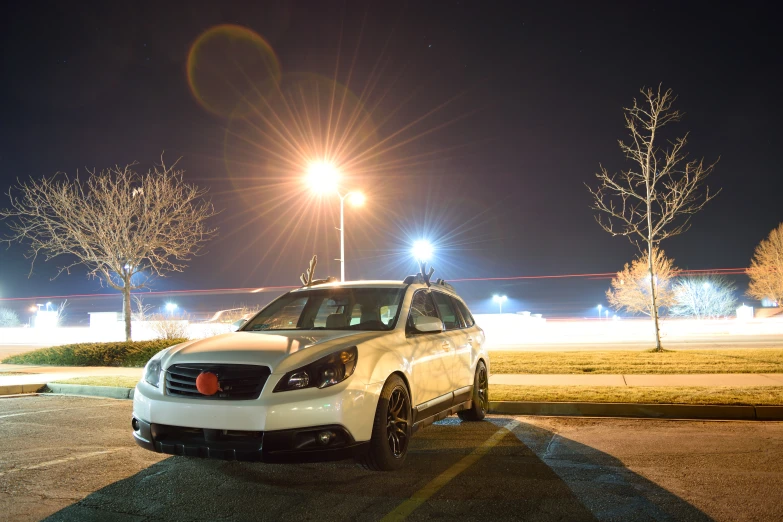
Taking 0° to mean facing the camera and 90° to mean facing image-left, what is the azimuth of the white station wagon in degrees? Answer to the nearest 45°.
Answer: approximately 45°

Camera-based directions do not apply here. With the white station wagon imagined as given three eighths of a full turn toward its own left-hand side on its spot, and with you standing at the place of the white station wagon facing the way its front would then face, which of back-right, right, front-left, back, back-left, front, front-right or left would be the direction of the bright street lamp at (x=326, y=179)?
left
